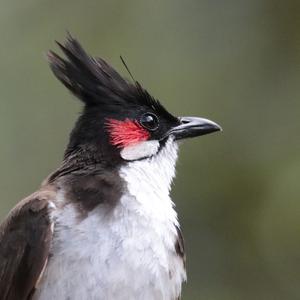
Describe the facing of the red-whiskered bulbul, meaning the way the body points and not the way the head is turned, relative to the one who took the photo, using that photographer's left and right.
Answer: facing the viewer and to the right of the viewer
